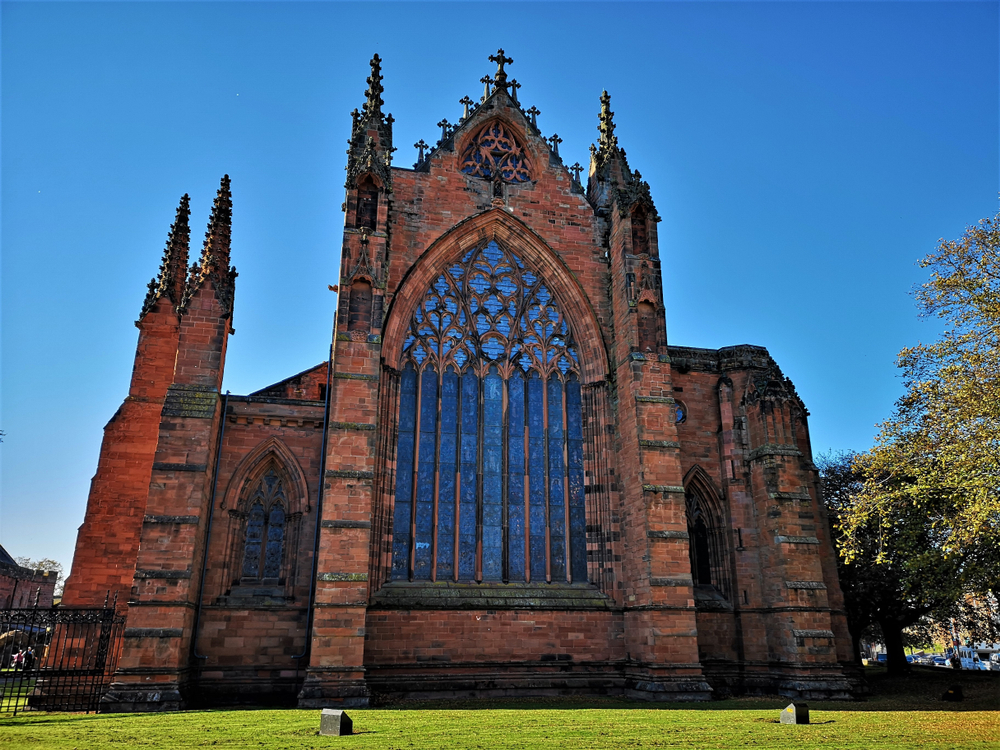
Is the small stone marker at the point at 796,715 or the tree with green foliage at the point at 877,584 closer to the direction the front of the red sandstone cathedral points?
the small stone marker

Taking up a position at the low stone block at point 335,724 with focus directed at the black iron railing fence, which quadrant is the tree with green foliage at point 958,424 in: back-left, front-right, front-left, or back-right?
back-right

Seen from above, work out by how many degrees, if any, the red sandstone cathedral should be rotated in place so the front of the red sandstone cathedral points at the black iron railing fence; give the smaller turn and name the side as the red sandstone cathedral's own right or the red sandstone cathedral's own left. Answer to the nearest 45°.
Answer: approximately 90° to the red sandstone cathedral's own right

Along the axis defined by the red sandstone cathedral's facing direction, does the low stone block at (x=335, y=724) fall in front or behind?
in front

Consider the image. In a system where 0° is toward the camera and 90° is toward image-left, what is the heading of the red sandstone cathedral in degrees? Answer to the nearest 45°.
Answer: approximately 0°

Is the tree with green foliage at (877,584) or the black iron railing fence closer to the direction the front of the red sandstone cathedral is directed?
the black iron railing fence

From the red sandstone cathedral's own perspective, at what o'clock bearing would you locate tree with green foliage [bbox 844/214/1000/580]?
The tree with green foliage is roughly at 10 o'clock from the red sandstone cathedral.

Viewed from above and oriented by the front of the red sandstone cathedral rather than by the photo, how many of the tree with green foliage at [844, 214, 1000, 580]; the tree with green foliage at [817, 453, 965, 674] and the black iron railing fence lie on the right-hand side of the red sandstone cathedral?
1

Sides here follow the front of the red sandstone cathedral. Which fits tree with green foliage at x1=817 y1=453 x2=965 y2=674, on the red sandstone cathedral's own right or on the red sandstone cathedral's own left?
on the red sandstone cathedral's own left
